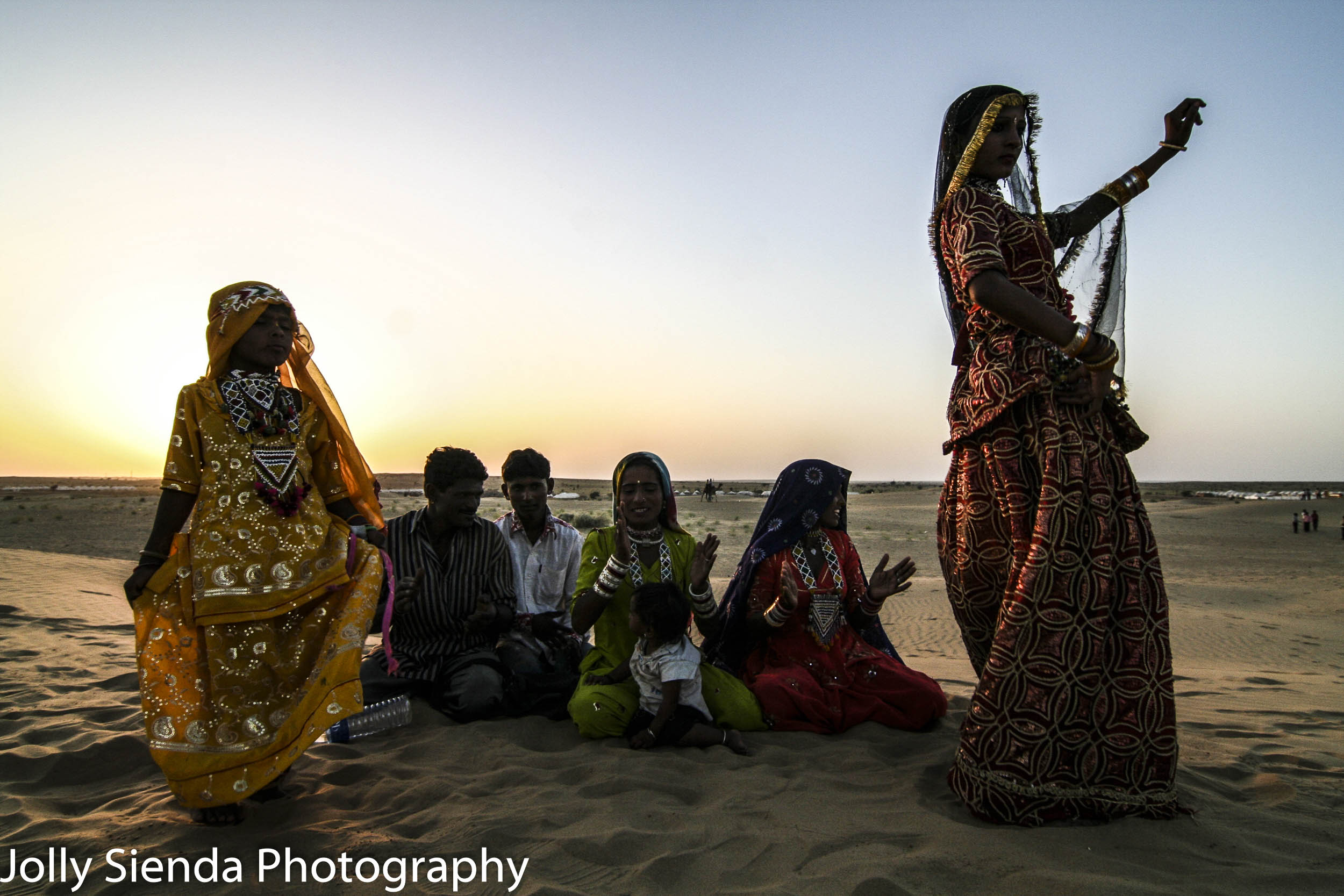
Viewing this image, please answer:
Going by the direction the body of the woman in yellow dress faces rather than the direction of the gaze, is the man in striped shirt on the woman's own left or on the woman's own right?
on the woman's own left

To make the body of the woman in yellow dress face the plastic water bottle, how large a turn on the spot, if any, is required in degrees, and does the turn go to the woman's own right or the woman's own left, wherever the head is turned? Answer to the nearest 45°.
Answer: approximately 90° to the woman's own left

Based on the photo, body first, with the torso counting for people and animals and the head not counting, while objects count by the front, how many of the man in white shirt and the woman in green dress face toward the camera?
2

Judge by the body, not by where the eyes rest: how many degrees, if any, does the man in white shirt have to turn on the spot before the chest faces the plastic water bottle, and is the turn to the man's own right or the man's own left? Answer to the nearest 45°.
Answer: approximately 45° to the man's own right

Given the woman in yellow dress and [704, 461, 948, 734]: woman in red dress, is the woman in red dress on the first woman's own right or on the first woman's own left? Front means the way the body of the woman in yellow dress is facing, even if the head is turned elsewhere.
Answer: on the first woman's own left
